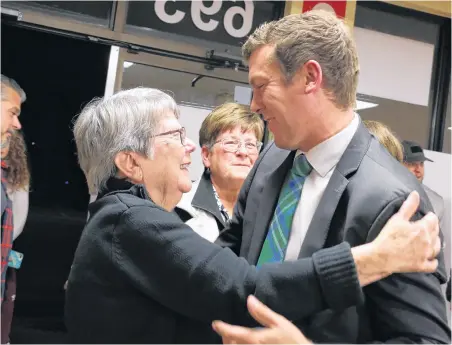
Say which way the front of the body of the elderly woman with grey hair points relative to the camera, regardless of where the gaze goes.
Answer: to the viewer's right

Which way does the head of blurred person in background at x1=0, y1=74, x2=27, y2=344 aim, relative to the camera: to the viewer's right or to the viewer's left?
to the viewer's right

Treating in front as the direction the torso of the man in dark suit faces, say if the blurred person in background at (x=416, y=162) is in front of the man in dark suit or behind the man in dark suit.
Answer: behind

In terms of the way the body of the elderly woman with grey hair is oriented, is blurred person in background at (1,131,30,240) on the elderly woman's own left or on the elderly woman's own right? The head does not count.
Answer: on the elderly woman's own left

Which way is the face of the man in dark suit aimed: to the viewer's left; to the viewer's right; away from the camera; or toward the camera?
to the viewer's left

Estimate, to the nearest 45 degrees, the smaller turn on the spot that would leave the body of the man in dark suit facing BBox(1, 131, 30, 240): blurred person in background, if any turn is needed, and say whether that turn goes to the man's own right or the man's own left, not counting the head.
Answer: approximately 90° to the man's own right

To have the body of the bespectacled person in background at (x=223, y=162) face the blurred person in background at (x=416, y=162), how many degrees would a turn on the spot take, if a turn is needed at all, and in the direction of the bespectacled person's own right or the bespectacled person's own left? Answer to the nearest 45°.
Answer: approximately 90° to the bespectacled person's own left

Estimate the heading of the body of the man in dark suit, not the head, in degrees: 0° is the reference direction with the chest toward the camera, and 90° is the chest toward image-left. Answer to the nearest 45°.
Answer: approximately 45°
